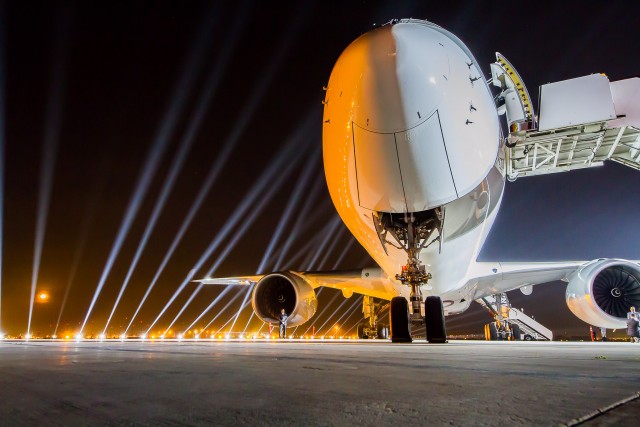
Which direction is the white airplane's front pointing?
toward the camera

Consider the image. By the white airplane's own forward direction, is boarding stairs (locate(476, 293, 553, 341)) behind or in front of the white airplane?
behind
